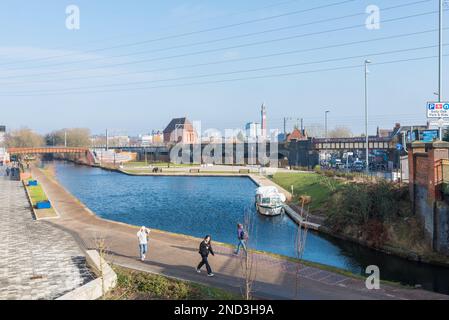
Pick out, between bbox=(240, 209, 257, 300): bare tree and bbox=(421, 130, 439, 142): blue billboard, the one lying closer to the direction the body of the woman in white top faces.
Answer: the bare tree

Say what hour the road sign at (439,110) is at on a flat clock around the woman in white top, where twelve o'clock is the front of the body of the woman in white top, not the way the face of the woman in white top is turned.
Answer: The road sign is roughly at 9 o'clock from the woman in white top.

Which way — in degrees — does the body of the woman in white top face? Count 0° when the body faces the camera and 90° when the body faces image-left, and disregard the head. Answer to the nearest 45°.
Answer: approximately 0°

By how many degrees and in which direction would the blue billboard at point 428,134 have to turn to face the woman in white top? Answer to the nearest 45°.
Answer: approximately 45° to its right
